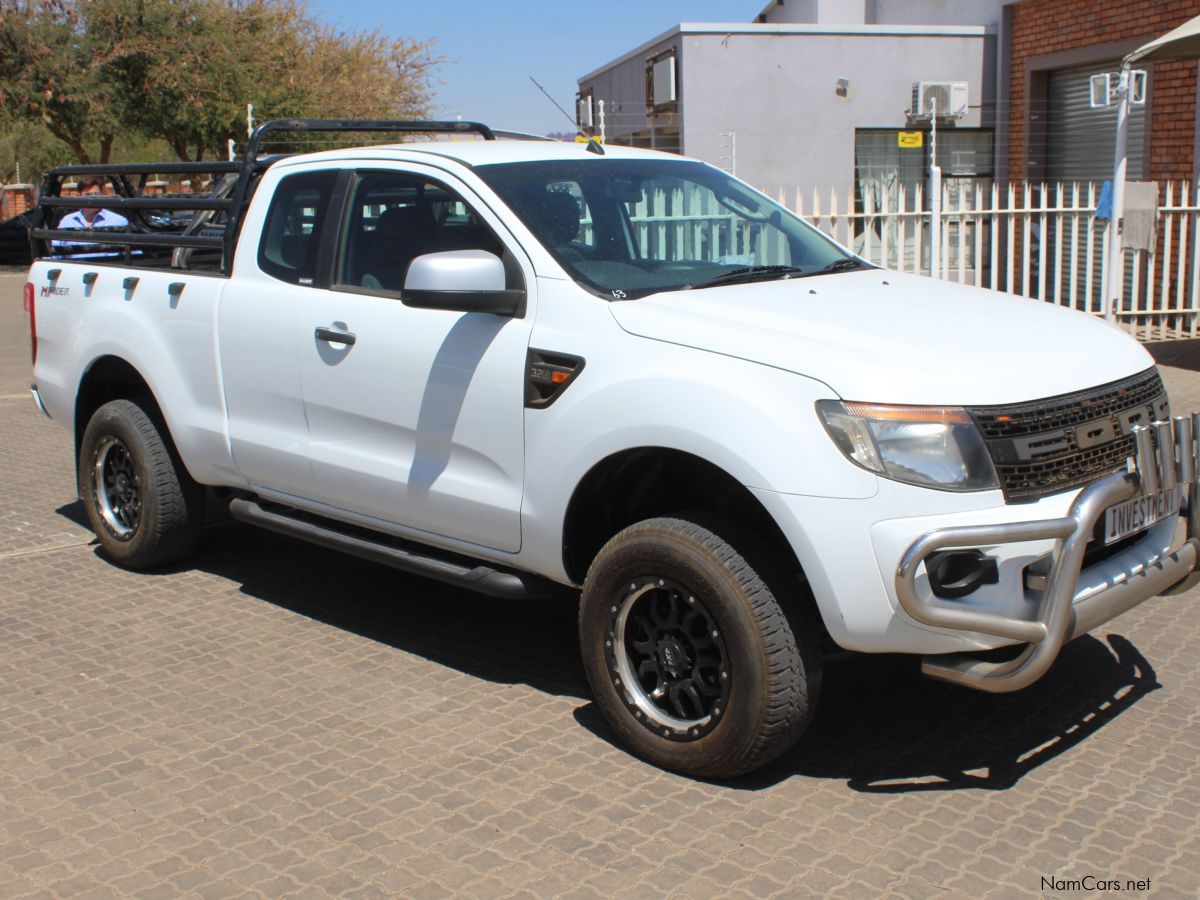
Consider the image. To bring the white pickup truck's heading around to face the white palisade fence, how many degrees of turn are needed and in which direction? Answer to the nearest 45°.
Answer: approximately 90° to its left

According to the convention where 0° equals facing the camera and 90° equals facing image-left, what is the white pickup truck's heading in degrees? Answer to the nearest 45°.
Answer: approximately 315°

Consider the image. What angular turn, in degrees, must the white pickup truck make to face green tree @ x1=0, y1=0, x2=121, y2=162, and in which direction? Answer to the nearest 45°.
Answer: approximately 180°

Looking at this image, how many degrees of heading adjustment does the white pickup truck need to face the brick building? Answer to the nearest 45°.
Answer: approximately 90° to its left

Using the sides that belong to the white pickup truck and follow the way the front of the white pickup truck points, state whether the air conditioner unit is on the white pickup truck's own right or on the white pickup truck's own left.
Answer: on the white pickup truck's own left

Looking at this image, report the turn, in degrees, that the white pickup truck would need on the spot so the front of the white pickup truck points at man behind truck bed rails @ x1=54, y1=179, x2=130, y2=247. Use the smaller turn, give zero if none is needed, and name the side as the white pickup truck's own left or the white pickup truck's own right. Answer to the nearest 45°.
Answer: approximately 180°

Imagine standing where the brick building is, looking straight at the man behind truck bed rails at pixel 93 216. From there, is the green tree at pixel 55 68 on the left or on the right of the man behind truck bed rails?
right
